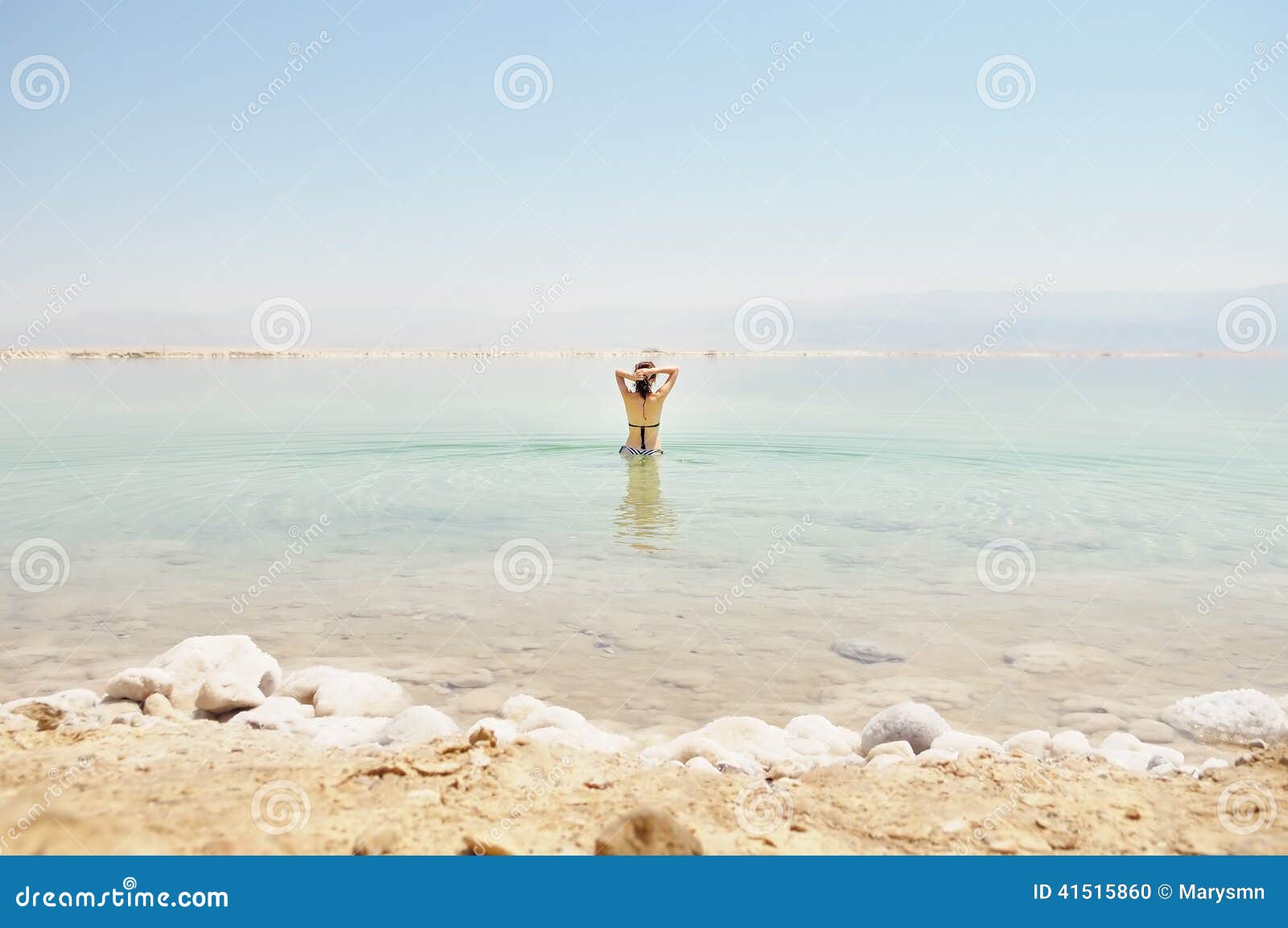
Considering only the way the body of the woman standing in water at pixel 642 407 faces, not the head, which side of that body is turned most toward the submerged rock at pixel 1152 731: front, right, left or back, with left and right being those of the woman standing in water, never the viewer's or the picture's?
back

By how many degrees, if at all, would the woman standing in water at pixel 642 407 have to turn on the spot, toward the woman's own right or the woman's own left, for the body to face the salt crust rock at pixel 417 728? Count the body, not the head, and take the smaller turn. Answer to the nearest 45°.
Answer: approximately 180°

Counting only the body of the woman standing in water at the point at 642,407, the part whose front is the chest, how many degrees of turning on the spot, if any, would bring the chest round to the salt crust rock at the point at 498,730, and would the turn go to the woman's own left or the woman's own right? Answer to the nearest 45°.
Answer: approximately 180°

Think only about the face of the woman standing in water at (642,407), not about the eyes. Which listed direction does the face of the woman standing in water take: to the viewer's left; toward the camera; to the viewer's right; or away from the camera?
away from the camera

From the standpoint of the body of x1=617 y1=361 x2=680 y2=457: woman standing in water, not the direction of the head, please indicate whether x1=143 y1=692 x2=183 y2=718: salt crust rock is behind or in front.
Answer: behind

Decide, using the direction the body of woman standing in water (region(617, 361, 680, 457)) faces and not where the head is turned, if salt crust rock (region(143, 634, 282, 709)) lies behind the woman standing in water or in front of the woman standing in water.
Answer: behind

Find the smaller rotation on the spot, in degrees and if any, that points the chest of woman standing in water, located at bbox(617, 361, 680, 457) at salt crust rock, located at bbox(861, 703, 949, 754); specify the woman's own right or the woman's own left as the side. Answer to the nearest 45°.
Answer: approximately 180°

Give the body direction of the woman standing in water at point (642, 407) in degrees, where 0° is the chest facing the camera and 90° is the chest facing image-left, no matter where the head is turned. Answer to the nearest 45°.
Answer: approximately 180°
